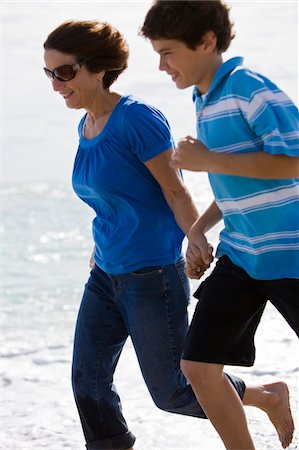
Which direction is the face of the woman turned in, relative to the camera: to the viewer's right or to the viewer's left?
to the viewer's left

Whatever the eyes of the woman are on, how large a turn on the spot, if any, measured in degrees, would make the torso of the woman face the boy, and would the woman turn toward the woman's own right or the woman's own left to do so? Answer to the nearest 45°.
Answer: approximately 90° to the woman's own left

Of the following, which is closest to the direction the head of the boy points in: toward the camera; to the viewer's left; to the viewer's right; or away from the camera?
to the viewer's left

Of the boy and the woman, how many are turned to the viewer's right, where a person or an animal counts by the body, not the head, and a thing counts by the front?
0

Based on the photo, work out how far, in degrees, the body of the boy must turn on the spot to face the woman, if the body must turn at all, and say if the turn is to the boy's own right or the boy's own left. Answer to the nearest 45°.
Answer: approximately 45° to the boy's own right

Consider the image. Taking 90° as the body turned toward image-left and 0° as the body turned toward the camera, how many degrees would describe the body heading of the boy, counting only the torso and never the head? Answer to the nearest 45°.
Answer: approximately 90°

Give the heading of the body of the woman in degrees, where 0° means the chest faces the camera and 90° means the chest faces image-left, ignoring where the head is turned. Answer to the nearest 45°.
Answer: approximately 45°
